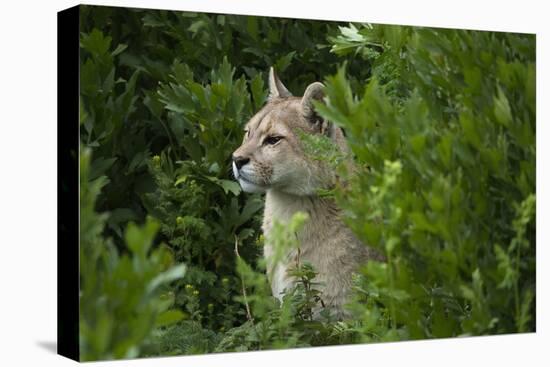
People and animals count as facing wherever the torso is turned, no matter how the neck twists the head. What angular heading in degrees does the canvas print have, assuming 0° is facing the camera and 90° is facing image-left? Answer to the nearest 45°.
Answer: approximately 315°
